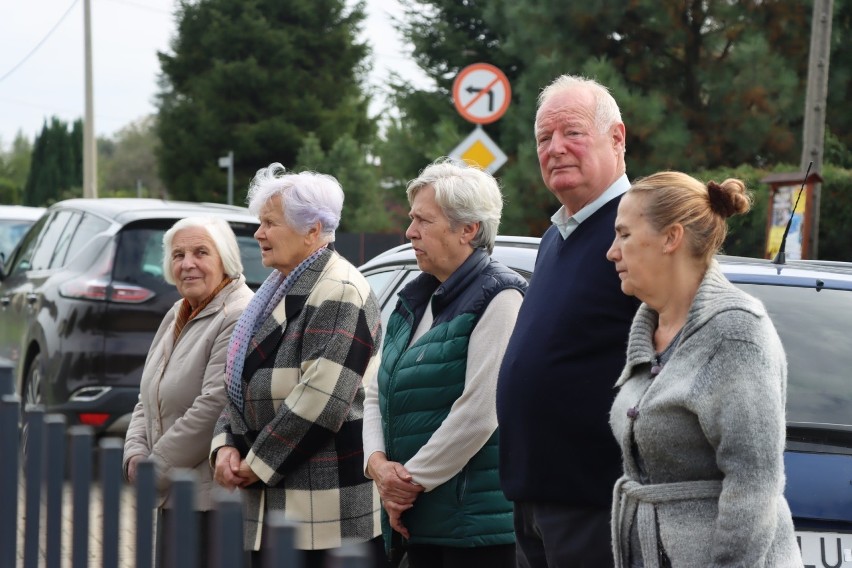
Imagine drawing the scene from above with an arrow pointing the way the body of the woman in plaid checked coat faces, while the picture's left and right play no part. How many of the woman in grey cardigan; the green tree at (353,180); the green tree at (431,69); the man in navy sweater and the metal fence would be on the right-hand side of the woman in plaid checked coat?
2

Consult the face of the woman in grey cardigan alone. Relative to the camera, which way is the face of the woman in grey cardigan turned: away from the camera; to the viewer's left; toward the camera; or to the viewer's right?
to the viewer's left

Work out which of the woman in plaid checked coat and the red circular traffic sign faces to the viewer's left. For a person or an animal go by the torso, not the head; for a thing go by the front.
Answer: the woman in plaid checked coat

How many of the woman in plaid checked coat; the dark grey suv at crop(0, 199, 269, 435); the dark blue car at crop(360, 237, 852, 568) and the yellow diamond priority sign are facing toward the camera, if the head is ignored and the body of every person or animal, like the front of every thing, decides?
1

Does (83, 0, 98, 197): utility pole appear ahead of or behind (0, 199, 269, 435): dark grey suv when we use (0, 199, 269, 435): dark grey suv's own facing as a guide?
ahead

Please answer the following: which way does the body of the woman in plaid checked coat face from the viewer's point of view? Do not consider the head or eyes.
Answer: to the viewer's left

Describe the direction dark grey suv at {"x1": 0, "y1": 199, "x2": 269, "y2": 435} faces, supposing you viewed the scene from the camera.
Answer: facing away from the viewer and to the left of the viewer

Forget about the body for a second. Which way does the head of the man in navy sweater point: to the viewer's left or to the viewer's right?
to the viewer's left

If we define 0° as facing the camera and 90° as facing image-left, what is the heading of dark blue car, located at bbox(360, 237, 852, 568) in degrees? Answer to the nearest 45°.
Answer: approximately 135°

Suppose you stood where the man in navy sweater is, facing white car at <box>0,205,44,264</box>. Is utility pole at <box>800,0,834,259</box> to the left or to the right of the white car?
right

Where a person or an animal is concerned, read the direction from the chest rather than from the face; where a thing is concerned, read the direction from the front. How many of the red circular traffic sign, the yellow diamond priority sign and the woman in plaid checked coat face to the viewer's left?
1

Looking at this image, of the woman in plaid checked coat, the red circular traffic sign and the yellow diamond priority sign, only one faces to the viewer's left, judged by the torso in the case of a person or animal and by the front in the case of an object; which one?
the woman in plaid checked coat

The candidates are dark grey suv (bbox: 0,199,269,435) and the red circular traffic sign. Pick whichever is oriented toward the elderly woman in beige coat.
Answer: the red circular traffic sign
